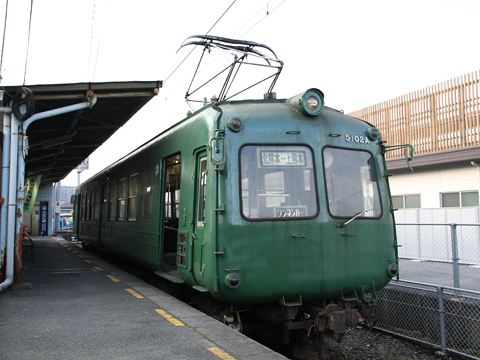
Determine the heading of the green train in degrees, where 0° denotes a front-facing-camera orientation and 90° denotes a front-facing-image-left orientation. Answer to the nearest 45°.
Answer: approximately 315°

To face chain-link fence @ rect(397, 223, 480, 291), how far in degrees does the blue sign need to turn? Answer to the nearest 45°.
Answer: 0° — it already faces it

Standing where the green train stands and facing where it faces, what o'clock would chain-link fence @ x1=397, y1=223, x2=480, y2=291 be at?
The chain-link fence is roughly at 11 o'clock from the green train.

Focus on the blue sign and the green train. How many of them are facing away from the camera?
0

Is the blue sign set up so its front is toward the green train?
yes

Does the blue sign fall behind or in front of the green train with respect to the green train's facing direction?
behind

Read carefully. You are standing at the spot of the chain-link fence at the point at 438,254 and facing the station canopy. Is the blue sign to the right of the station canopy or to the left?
right

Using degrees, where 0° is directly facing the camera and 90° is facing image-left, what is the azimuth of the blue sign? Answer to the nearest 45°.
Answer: approximately 0°

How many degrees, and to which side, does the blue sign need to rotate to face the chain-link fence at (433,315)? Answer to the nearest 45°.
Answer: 0° — it already faces it
